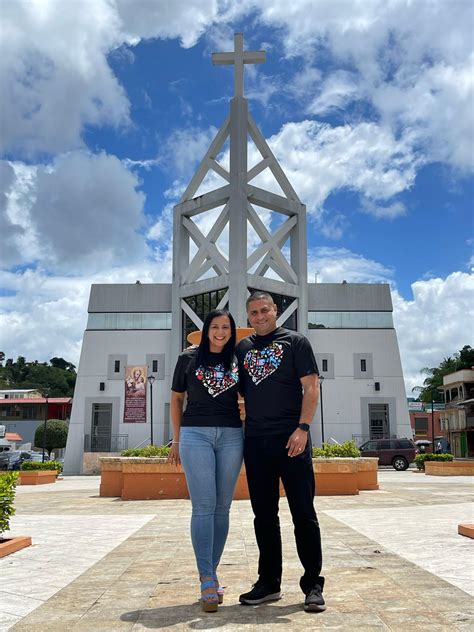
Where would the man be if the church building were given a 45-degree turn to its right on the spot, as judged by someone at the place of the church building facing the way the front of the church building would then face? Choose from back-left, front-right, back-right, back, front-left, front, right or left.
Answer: front-left

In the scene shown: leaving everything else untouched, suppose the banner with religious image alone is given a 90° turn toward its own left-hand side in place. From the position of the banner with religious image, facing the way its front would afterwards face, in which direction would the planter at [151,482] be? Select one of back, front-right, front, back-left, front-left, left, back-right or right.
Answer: right

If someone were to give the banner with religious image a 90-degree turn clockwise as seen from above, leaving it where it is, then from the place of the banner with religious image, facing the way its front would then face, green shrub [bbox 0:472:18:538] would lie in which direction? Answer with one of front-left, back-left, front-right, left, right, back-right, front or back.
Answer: left

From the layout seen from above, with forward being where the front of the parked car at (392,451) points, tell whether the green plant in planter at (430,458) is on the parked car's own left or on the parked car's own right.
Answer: on the parked car's own left

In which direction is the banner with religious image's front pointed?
toward the camera

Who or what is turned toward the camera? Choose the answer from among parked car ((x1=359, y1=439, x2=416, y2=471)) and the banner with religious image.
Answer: the banner with religious image

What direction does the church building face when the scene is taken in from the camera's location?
facing the viewer

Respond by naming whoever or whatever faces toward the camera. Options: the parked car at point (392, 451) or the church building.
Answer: the church building

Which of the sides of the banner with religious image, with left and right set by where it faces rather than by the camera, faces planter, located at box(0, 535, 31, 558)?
front

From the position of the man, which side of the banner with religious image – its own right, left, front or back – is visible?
front

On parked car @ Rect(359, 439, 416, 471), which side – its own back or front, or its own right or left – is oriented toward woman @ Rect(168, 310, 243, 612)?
left

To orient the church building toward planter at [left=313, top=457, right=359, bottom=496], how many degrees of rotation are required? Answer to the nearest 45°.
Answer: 0° — it already faces it

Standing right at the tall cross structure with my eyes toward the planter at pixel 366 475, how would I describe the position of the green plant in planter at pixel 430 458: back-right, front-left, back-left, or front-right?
front-left

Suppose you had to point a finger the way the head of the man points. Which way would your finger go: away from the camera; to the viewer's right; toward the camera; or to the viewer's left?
toward the camera
